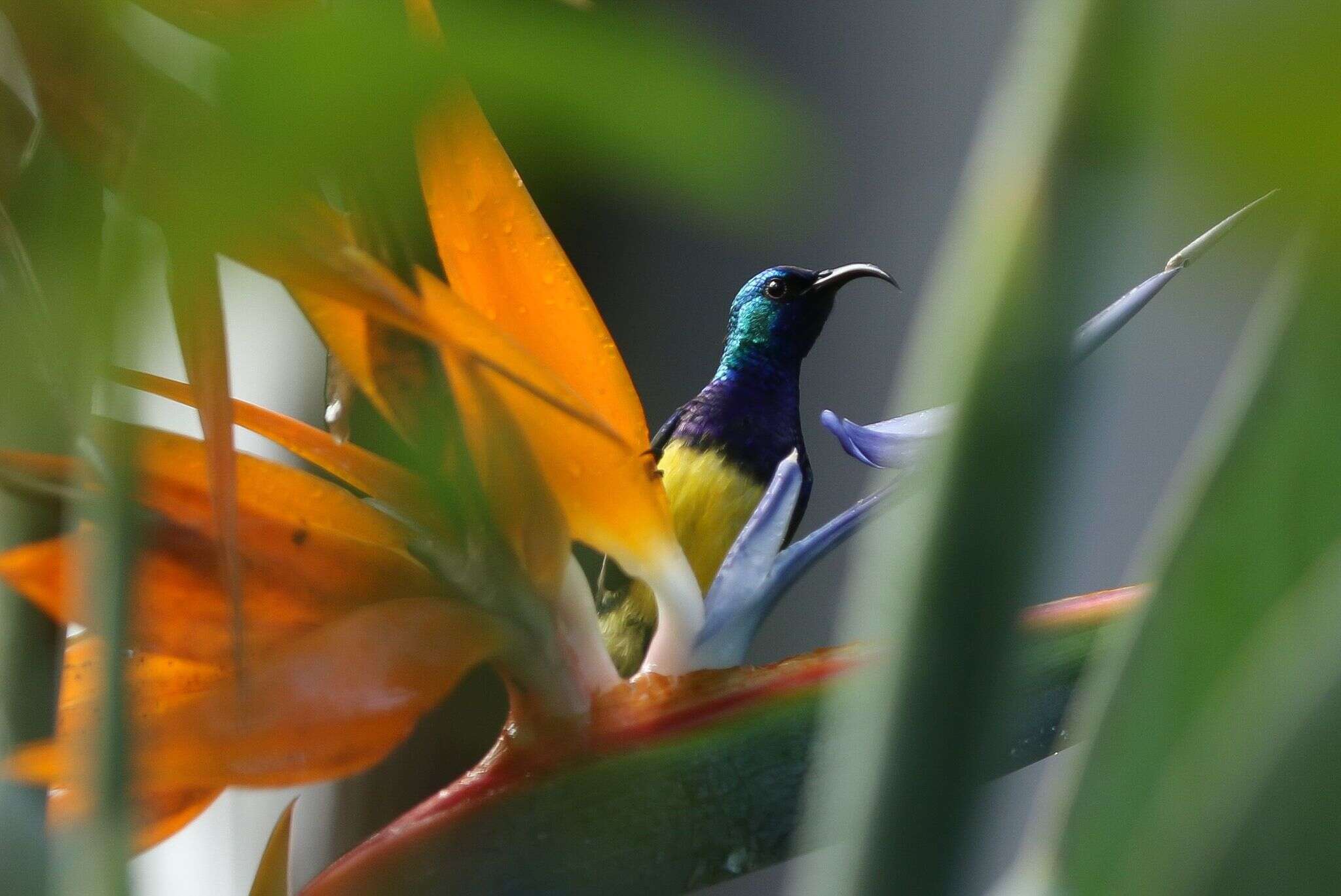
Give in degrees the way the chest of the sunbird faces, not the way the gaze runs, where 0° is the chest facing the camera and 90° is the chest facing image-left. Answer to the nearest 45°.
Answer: approximately 315°
